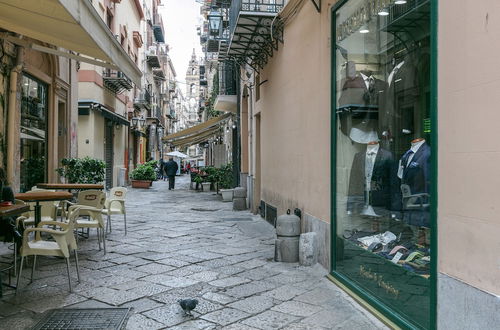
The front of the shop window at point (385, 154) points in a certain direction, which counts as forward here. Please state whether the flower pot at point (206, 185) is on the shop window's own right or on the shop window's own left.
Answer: on the shop window's own right

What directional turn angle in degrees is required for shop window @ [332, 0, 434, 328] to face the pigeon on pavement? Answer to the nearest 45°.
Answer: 0° — it already faces it

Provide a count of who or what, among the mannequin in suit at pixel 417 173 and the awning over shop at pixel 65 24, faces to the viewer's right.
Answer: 1

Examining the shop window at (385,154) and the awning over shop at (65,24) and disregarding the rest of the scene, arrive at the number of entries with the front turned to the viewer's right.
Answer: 1

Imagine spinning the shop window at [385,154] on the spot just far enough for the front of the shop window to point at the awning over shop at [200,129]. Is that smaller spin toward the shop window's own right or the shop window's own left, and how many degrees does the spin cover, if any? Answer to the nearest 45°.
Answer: approximately 90° to the shop window's own right

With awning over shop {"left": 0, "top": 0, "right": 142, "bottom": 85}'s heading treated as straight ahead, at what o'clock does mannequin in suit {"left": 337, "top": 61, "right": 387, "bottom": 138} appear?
The mannequin in suit is roughly at 1 o'clock from the awning over shop.

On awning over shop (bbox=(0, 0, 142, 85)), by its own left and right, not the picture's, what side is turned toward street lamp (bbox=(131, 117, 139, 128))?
left

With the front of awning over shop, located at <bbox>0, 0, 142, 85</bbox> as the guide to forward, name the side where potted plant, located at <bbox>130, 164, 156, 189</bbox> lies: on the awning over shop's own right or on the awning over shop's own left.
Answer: on the awning over shop's own left

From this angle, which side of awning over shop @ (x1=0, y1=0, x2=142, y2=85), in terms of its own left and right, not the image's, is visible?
right

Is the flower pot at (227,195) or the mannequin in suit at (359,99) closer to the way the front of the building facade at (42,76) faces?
the mannequin in suit

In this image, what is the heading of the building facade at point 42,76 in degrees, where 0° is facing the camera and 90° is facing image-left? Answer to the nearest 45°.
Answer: approximately 315°
